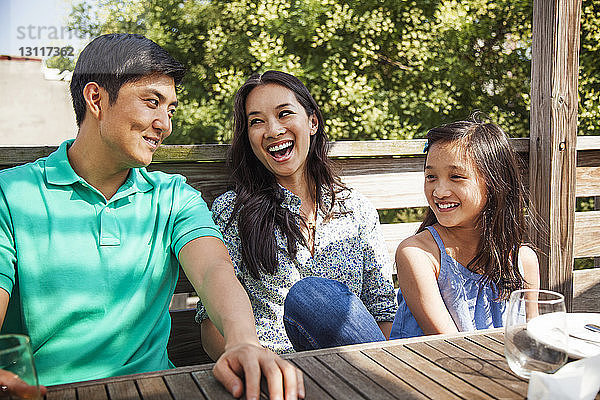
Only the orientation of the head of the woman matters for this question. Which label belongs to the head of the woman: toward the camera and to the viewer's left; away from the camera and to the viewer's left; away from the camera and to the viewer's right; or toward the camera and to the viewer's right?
toward the camera and to the viewer's left

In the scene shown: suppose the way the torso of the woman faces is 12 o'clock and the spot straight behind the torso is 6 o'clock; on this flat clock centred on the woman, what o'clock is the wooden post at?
The wooden post is roughly at 8 o'clock from the woman.

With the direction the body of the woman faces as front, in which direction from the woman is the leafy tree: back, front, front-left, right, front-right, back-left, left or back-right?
back-left

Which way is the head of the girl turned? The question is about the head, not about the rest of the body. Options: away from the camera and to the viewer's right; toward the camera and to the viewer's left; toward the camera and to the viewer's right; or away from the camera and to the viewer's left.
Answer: toward the camera and to the viewer's left

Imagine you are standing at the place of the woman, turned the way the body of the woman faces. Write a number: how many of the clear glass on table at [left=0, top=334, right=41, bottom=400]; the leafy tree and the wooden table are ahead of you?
2

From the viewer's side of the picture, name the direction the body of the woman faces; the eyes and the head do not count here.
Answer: toward the camera

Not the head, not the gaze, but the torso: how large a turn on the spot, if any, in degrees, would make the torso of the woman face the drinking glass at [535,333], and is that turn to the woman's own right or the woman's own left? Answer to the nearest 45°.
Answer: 0° — they already face it

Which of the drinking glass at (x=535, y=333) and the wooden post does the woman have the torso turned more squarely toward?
the drinking glass

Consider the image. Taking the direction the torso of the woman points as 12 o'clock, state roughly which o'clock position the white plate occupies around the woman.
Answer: The white plate is roughly at 11 o'clock from the woman.
